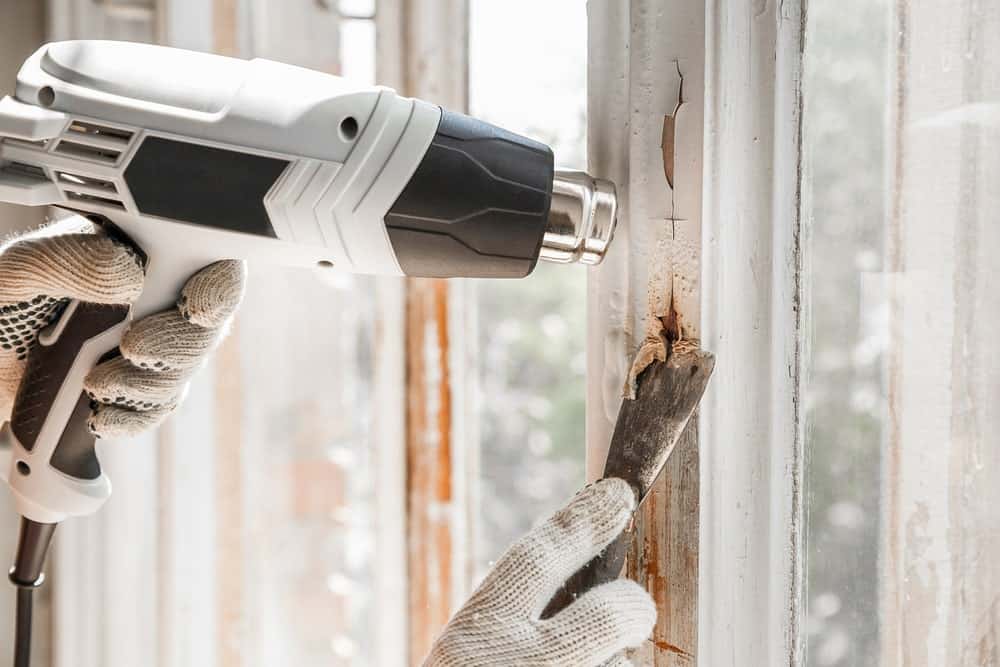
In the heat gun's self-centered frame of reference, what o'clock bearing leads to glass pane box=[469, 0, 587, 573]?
The glass pane is roughly at 10 o'clock from the heat gun.

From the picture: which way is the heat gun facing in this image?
to the viewer's right

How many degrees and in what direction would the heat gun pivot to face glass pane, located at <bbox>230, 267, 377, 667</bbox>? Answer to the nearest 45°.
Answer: approximately 90° to its left
